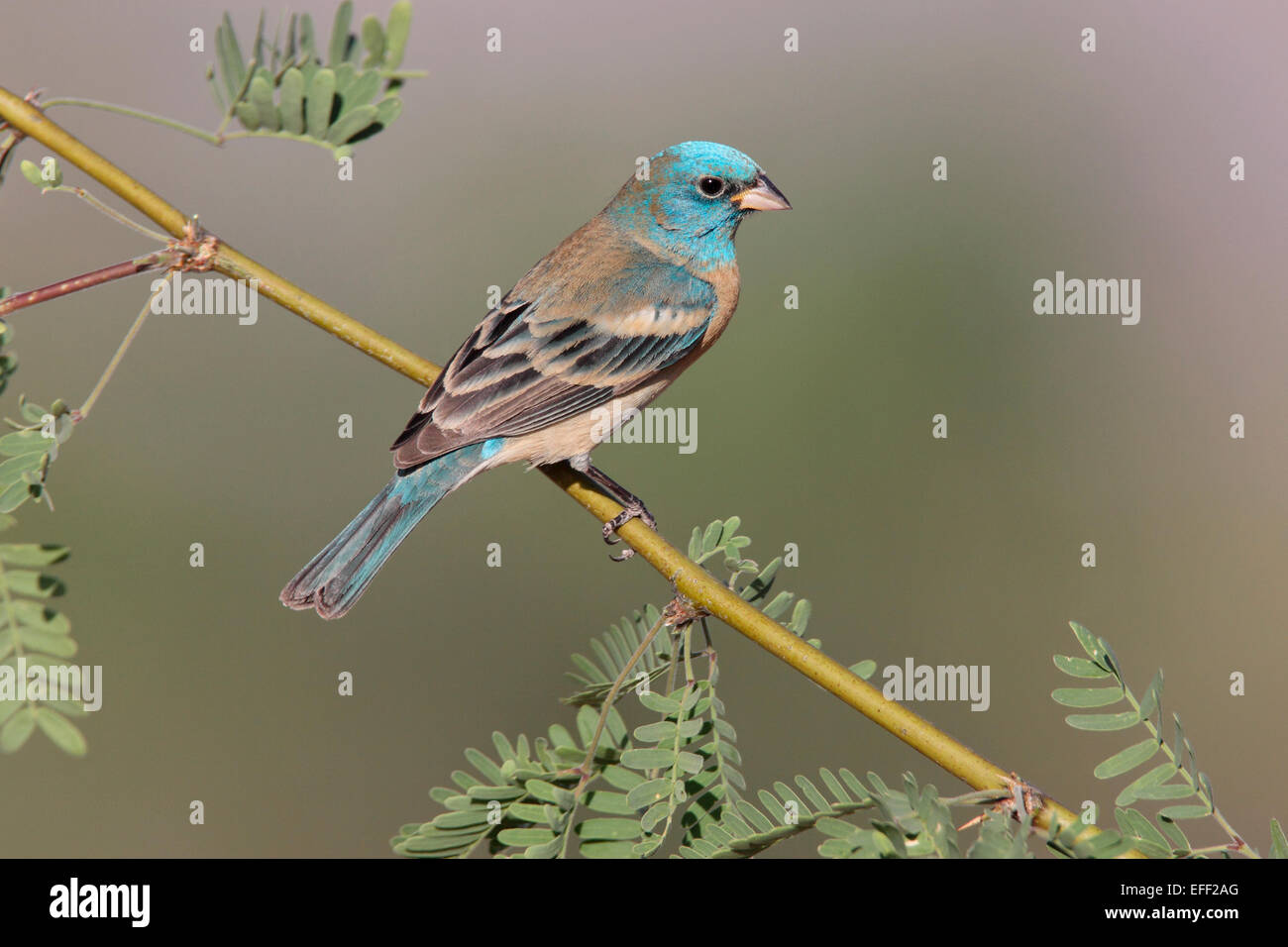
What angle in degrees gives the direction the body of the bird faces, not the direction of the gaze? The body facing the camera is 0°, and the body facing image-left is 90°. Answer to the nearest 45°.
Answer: approximately 270°
